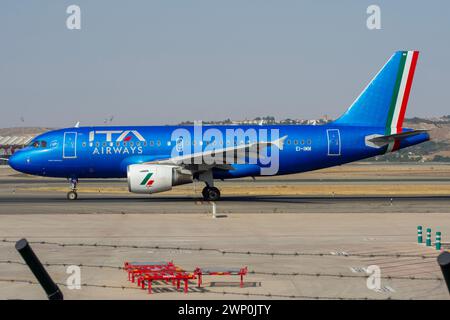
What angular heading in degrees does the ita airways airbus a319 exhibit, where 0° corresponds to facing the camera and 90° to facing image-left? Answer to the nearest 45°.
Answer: approximately 90°

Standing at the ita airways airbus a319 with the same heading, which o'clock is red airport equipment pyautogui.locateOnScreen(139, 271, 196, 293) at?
The red airport equipment is roughly at 9 o'clock from the ita airways airbus a319.

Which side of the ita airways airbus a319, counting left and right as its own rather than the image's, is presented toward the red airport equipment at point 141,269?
left

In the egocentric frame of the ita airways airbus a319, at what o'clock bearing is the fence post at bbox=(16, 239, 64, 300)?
The fence post is roughly at 9 o'clock from the ita airways airbus a319.

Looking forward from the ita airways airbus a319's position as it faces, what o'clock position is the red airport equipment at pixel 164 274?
The red airport equipment is roughly at 9 o'clock from the ita airways airbus a319.
